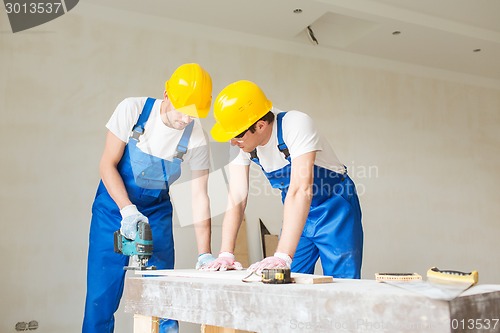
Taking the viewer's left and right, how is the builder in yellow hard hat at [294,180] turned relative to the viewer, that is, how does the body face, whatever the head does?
facing the viewer and to the left of the viewer

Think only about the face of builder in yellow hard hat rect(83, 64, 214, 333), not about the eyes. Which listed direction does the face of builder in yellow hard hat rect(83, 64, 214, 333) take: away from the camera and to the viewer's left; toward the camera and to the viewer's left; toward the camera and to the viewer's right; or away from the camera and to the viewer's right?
toward the camera and to the viewer's right

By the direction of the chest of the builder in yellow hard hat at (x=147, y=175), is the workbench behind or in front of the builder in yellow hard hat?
in front

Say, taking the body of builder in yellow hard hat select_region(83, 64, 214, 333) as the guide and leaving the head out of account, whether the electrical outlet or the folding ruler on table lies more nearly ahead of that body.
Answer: the folding ruler on table

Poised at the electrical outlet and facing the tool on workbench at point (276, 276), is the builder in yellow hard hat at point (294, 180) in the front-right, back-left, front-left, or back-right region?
front-left

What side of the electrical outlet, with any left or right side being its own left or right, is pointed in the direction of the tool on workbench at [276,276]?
front

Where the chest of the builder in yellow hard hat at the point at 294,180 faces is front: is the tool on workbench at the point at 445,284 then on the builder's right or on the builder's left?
on the builder's left

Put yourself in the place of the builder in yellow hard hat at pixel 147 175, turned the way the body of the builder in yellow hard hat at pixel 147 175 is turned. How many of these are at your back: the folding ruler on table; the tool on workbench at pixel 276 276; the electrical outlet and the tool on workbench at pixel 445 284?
1

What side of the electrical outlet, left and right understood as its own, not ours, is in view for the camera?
front

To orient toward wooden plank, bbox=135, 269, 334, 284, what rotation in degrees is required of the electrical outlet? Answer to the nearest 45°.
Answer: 0° — it already faces it

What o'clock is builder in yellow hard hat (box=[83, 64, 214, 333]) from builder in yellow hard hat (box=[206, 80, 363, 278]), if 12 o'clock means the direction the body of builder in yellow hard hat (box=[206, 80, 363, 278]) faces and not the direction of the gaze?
builder in yellow hard hat (box=[83, 64, 214, 333]) is roughly at 2 o'clock from builder in yellow hard hat (box=[206, 80, 363, 278]).

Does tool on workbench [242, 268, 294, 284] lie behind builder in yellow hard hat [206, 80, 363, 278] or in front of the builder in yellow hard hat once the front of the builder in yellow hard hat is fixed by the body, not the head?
in front

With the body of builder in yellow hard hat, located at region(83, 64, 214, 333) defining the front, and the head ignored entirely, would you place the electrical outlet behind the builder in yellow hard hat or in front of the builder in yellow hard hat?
behind

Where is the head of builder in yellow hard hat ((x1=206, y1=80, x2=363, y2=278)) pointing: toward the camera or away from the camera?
toward the camera

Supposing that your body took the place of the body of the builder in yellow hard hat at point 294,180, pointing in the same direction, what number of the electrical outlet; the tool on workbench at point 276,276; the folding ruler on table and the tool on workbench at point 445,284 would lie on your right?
1

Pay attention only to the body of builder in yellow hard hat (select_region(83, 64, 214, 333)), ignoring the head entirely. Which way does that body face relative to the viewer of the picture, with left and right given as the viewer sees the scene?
facing the viewer and to the right of the viewer

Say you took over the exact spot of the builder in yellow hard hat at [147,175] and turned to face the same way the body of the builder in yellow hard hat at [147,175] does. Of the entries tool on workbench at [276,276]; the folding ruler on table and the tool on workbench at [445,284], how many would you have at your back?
0

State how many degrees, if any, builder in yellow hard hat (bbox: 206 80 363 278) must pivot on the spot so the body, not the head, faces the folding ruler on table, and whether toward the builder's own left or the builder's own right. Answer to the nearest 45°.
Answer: approximately 45° to the builder's own left

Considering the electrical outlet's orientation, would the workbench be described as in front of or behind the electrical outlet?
in front

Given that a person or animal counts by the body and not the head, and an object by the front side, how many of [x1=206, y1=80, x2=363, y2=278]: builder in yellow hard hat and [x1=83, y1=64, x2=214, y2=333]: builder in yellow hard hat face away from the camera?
0
